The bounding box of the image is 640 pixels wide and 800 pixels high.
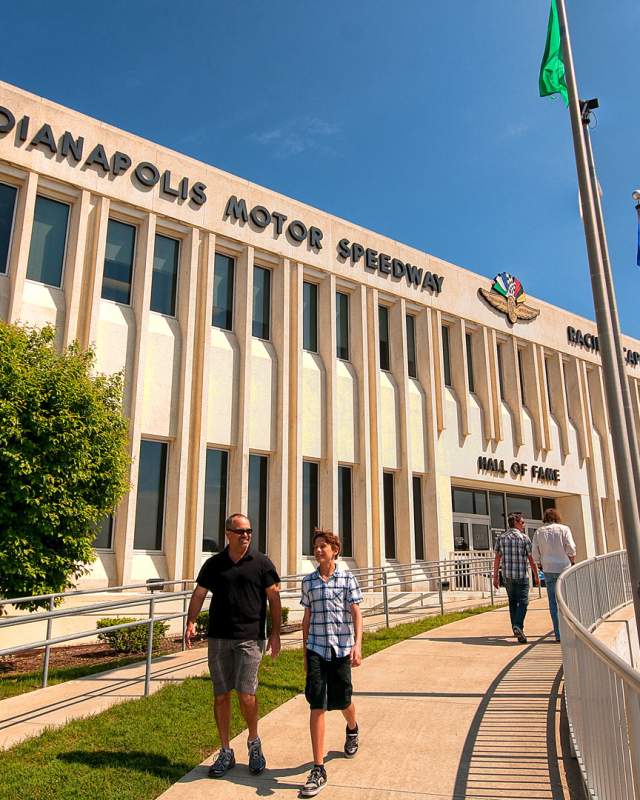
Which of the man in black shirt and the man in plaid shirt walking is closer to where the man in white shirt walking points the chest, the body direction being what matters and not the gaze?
the man in plaid shirt walking

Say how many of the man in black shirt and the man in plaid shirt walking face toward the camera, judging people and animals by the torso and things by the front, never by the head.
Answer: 1

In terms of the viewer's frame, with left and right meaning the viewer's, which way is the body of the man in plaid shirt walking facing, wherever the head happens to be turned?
facing away from the viewer

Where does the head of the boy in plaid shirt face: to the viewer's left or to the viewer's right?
to the viewer's left

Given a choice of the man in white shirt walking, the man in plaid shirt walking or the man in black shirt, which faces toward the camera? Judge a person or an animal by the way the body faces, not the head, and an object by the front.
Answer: the man in black shirt

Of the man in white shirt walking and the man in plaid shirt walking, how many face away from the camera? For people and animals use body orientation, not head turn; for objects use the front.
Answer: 2

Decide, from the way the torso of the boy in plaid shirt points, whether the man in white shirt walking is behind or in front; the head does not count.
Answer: behind

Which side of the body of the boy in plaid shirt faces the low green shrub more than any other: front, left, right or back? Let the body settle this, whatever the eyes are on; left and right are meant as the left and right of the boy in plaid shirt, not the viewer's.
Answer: right

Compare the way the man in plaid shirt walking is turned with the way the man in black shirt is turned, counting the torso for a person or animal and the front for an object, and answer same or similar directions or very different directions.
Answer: very different directions

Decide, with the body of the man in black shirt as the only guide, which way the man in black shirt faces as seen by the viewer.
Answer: toward the camera

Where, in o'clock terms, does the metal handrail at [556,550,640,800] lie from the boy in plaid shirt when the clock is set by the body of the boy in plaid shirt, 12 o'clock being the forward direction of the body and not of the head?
The metal handrail is roughly at 9 o'clock from the boy in plaid shirt.

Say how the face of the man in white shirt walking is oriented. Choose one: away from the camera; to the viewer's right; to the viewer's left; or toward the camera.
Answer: away from the camera

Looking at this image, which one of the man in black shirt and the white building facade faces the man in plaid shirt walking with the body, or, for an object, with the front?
the white building facade

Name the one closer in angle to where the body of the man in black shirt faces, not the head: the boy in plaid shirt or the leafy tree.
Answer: the boy in plaid shirt

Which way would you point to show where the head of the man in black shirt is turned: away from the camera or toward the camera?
toward the camera

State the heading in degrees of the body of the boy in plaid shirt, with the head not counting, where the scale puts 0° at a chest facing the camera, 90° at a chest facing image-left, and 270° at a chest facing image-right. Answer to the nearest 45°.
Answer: approximately 45°

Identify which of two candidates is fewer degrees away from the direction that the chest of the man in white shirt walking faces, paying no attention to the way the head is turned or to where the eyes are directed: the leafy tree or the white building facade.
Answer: the white building facade

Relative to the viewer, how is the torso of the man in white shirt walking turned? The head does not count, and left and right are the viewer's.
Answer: facing away from the viewer
